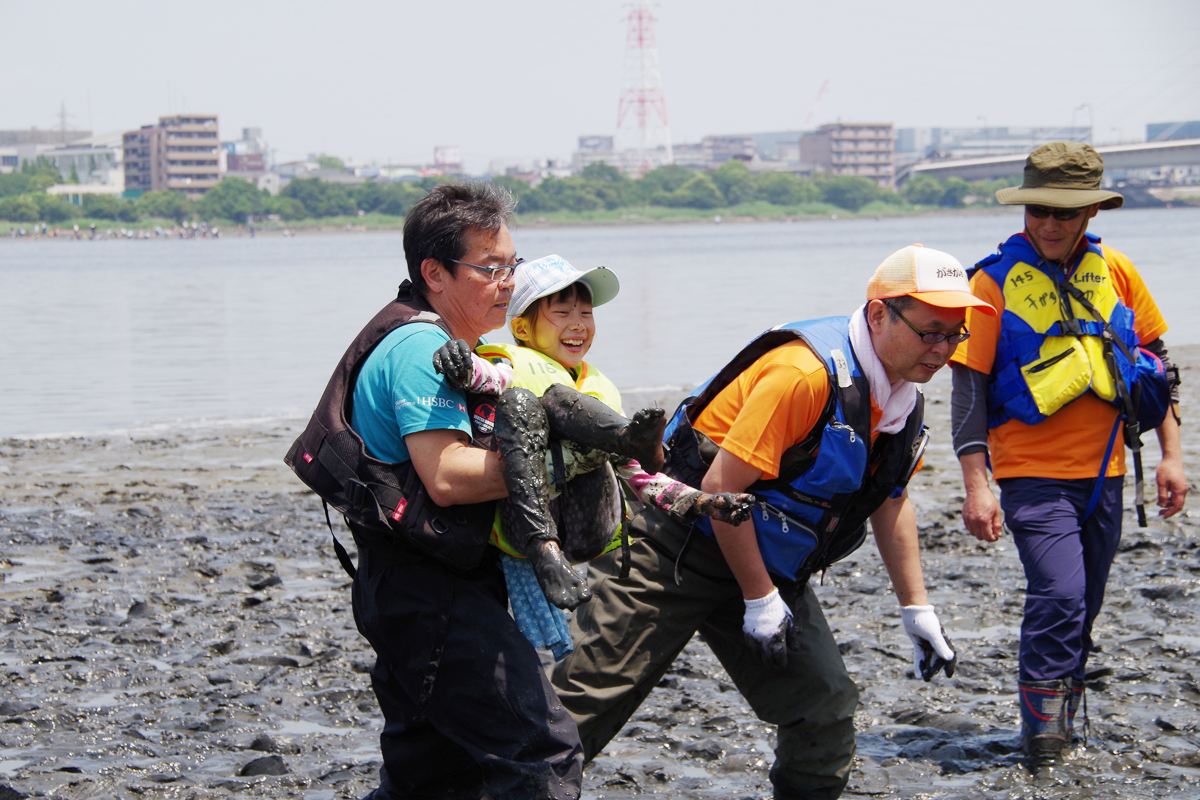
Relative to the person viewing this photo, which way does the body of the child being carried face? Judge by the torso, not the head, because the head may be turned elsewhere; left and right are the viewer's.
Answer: facing the viewer and to the right of the viewer

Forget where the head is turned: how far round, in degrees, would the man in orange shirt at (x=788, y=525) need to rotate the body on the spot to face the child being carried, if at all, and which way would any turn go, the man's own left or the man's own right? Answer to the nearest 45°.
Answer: approximately 90° to the man's own right

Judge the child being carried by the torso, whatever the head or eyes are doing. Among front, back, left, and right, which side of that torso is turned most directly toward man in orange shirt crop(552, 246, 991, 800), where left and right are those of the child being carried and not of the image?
left

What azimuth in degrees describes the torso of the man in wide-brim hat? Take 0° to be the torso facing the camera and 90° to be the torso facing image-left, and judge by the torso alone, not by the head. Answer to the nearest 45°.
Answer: approximately 0°

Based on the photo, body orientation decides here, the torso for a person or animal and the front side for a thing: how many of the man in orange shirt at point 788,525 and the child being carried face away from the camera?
0

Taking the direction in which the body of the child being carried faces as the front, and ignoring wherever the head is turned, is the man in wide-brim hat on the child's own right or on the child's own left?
on the child's own left

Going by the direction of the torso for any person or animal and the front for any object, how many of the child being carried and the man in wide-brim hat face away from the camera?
0
